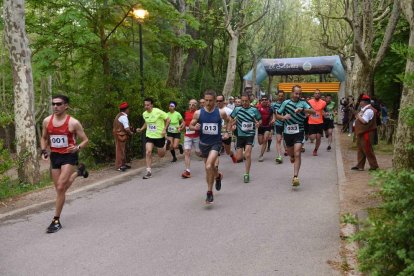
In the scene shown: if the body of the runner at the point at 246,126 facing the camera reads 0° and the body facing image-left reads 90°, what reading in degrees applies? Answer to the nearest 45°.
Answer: approximately 0°

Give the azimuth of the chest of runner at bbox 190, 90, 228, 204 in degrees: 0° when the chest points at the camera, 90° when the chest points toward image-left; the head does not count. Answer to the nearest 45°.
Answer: approximately 0°

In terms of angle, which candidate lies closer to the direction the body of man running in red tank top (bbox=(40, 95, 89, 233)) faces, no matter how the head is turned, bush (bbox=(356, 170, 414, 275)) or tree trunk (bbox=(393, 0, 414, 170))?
the bush

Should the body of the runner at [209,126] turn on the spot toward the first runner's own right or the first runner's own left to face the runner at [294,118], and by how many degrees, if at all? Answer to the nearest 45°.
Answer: approximately 135° to the first runner's own left

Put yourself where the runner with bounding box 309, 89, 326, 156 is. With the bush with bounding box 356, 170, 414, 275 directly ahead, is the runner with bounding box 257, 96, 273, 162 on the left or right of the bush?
right

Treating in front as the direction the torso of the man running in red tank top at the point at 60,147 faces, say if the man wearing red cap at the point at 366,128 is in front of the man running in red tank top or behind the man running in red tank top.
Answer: behind

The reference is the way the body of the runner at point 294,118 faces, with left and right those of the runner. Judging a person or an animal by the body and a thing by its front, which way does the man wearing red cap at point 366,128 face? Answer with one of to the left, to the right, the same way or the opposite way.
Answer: to the right

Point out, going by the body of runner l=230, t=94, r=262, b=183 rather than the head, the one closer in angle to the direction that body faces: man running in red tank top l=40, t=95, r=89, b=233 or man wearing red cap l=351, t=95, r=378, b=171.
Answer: the man running in red tank top

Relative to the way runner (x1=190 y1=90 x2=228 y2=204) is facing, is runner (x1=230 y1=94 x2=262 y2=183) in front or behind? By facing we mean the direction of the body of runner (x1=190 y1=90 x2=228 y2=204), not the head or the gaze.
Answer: behind

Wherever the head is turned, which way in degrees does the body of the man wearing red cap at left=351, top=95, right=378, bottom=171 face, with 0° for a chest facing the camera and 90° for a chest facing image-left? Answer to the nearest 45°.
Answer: approximately 90°

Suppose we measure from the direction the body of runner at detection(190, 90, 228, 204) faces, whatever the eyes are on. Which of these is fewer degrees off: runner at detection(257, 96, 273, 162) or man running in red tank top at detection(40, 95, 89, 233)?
the man running in red tank top
